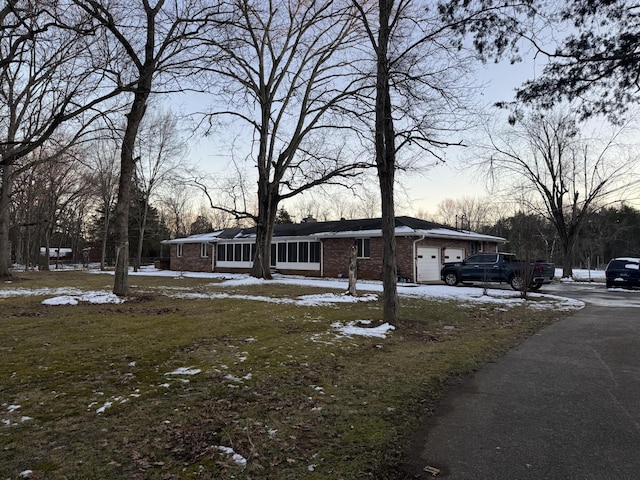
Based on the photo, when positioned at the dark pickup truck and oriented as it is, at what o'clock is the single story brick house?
The single story brick house is roughly at 1 o'clock from the dark pickup truck.

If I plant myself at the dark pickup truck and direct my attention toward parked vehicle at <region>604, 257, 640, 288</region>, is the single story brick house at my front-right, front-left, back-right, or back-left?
back-left

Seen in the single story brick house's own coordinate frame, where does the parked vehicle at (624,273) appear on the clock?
The parked vehicle is roughly at 8 o'clock from the single story brick house.

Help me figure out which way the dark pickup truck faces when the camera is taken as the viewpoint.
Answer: facing away from the viewer and to the left of the viewer

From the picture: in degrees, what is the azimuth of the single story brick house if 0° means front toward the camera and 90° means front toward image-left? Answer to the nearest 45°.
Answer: approximately 45°

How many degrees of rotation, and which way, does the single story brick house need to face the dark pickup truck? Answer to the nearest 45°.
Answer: approximately 90° to its left

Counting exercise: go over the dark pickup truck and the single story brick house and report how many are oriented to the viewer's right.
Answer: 0

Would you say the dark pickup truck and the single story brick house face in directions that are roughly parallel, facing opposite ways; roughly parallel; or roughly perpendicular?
roughly perpendicular
